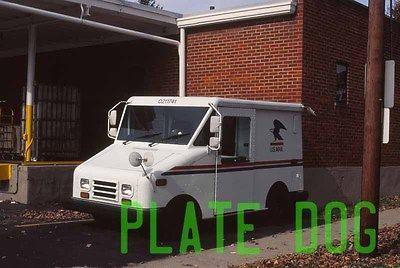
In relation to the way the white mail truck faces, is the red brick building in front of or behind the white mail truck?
behind

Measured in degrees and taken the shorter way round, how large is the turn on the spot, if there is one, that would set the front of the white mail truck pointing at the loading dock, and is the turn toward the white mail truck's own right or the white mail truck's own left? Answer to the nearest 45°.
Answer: approximately 90° to the white mail truck's own right

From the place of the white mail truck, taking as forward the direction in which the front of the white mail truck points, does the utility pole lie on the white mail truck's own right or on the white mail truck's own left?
on the white mail truck's own left

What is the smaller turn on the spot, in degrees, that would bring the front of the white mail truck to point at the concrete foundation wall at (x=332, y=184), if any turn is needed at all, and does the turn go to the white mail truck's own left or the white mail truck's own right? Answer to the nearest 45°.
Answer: approximately 180°

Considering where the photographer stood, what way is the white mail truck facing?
facing the viewer and to the left of the viewer

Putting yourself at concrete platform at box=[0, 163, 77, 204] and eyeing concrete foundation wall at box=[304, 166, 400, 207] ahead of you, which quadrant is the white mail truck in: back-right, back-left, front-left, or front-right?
front-right

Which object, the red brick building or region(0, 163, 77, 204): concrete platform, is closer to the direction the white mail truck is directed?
the concrete platform

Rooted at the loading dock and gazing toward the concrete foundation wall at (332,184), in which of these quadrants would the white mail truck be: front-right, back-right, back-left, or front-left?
front-right

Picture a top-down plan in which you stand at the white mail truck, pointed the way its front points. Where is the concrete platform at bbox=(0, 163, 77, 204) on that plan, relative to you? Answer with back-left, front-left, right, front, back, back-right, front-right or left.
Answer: right
